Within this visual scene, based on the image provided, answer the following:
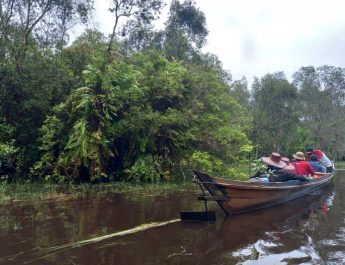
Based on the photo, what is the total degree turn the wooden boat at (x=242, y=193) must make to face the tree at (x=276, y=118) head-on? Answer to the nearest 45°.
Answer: approximately 45° to its left

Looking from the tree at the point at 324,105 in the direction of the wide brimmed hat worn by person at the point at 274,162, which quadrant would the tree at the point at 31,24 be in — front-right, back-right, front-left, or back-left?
front-right

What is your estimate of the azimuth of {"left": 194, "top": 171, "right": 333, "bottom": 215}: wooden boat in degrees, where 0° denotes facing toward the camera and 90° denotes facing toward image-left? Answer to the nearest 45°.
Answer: approximately 225°
